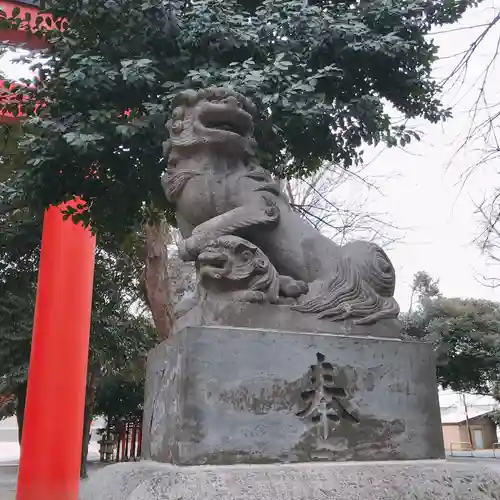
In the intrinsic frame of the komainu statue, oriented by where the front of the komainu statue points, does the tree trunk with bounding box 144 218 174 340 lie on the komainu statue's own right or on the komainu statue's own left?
on the komainu statue's own right

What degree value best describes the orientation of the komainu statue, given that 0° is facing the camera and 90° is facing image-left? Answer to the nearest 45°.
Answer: approximately 45°

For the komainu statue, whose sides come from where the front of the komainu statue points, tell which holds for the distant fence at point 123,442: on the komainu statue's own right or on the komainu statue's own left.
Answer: on the komainu statue's own right
